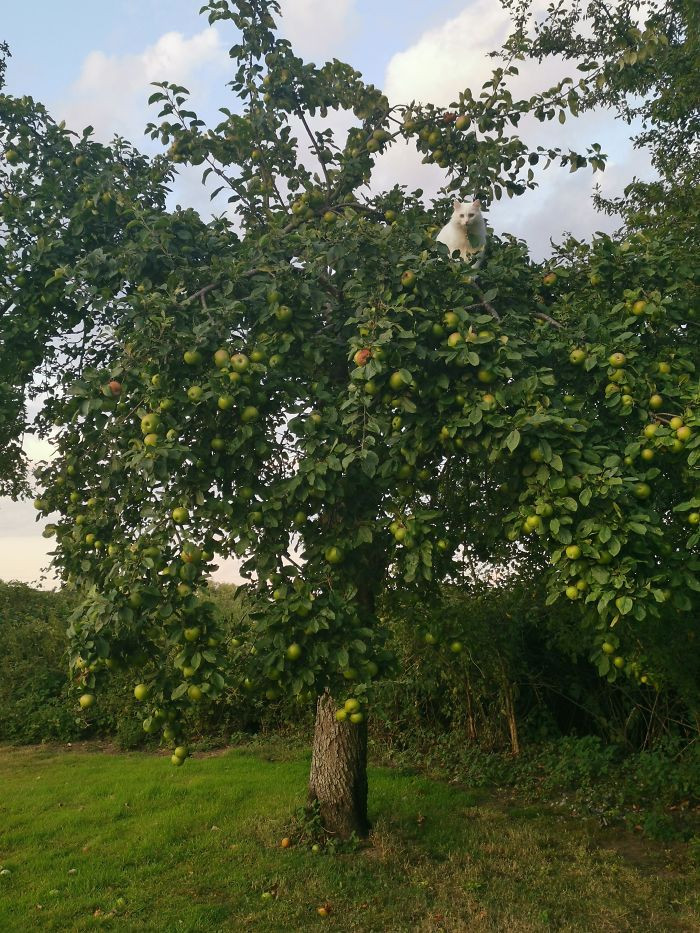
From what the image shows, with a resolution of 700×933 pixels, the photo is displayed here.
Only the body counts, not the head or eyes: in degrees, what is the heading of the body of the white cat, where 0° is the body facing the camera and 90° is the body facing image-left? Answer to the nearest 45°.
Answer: approximately 0°
